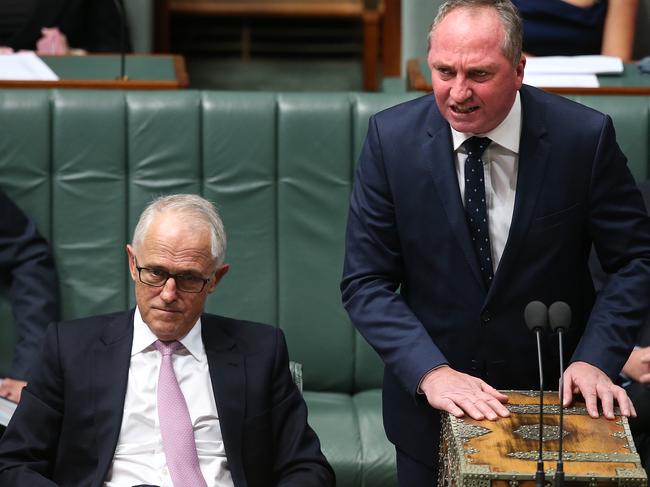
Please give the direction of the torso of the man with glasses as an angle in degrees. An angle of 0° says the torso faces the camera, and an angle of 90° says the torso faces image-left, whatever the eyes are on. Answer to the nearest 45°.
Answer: approximately 0°

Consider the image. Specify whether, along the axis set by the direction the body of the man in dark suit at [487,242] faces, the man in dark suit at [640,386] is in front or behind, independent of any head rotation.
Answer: behind

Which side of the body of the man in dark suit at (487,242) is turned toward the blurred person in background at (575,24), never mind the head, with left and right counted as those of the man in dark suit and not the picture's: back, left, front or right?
back

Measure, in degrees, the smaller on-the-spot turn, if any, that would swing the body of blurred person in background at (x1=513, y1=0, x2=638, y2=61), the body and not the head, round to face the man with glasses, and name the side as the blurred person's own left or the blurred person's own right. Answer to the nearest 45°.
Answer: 0° — they already face them

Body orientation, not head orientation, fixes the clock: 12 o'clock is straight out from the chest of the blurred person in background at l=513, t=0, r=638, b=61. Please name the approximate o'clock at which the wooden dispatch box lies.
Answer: The wooden dispatch box is roughly at 12 o'clock from the blurred person in background.

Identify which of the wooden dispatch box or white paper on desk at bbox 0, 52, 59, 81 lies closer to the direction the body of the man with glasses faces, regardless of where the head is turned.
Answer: the wooden dispatch box

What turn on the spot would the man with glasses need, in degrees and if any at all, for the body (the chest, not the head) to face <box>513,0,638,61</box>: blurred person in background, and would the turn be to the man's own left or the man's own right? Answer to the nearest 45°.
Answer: approximately 135° to the man's own left

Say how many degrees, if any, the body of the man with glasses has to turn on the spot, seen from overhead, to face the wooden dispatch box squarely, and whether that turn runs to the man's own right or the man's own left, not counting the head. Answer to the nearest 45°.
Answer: approximately 45° to the man's own left
